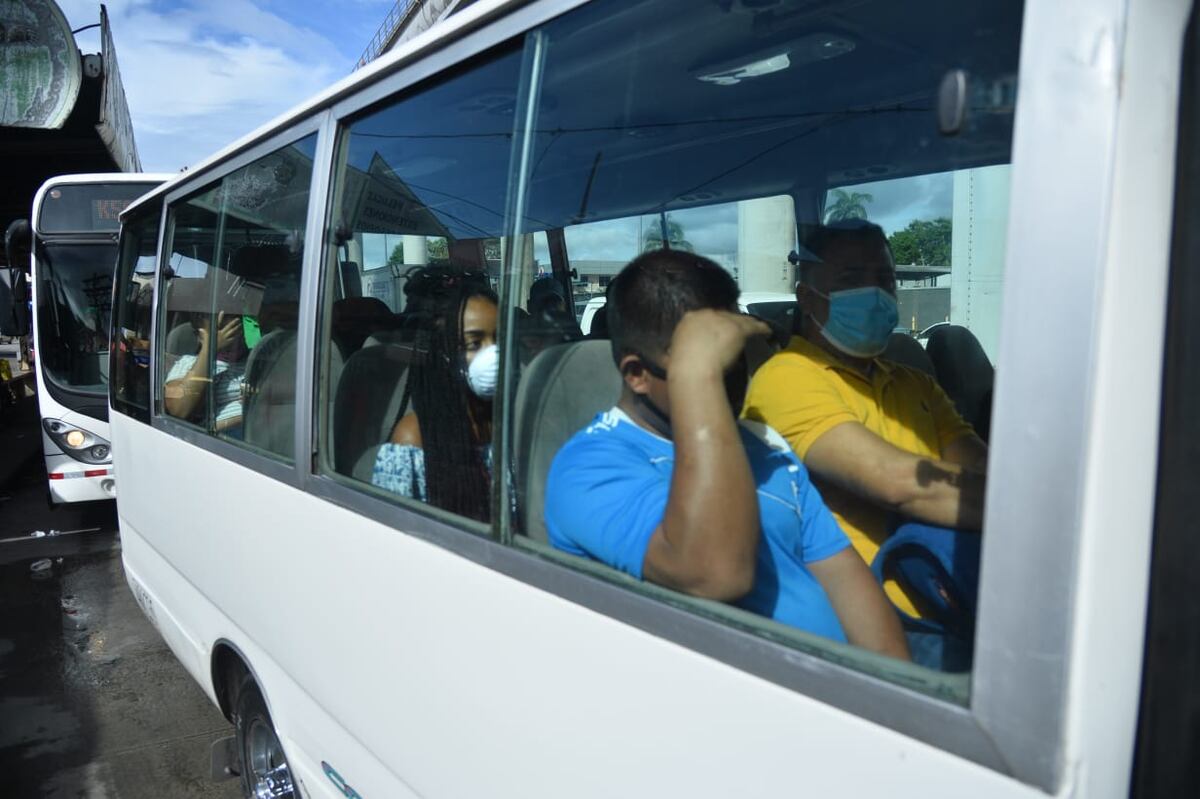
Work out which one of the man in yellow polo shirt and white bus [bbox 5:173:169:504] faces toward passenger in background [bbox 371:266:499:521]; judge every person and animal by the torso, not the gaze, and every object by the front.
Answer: the white bus

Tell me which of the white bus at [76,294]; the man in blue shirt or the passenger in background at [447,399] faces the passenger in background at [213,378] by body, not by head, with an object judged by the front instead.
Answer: the white bus

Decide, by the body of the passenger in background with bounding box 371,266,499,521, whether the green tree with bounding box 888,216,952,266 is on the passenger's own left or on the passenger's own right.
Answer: on the passenger's own left

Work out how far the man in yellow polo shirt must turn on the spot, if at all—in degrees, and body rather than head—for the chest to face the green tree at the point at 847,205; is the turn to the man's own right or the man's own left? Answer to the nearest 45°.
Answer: approximately 135° to the man's own left

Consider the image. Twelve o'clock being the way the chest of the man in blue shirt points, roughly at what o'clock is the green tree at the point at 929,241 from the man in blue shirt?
The green tree is roughly at 8 o'clock from the man in blue shirt.

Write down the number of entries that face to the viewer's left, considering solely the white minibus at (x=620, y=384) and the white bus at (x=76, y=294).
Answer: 0

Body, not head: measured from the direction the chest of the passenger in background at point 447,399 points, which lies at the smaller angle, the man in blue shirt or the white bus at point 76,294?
the man in blue shirt

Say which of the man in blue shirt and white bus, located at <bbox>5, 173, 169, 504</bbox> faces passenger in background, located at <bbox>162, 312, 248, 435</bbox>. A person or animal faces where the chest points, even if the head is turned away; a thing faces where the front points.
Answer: the white bus

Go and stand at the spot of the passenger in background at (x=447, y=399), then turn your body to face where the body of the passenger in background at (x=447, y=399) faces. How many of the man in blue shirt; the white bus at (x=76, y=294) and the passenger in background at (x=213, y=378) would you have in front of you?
1

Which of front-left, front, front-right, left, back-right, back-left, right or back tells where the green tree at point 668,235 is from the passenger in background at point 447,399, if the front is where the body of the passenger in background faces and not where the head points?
left

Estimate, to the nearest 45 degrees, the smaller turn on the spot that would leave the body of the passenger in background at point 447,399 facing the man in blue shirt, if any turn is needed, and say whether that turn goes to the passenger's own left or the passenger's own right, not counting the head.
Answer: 0° — they already face them

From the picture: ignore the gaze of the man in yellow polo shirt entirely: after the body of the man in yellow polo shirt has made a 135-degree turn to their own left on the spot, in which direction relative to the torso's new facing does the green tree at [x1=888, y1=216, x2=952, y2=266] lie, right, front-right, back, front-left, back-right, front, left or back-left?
front

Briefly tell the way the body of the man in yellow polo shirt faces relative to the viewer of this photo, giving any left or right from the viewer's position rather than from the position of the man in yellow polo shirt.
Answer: facing the viewer and to the right of the viewer

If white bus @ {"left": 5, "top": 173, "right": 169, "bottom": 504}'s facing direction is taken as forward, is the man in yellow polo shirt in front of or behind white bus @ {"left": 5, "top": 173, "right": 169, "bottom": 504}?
in front
